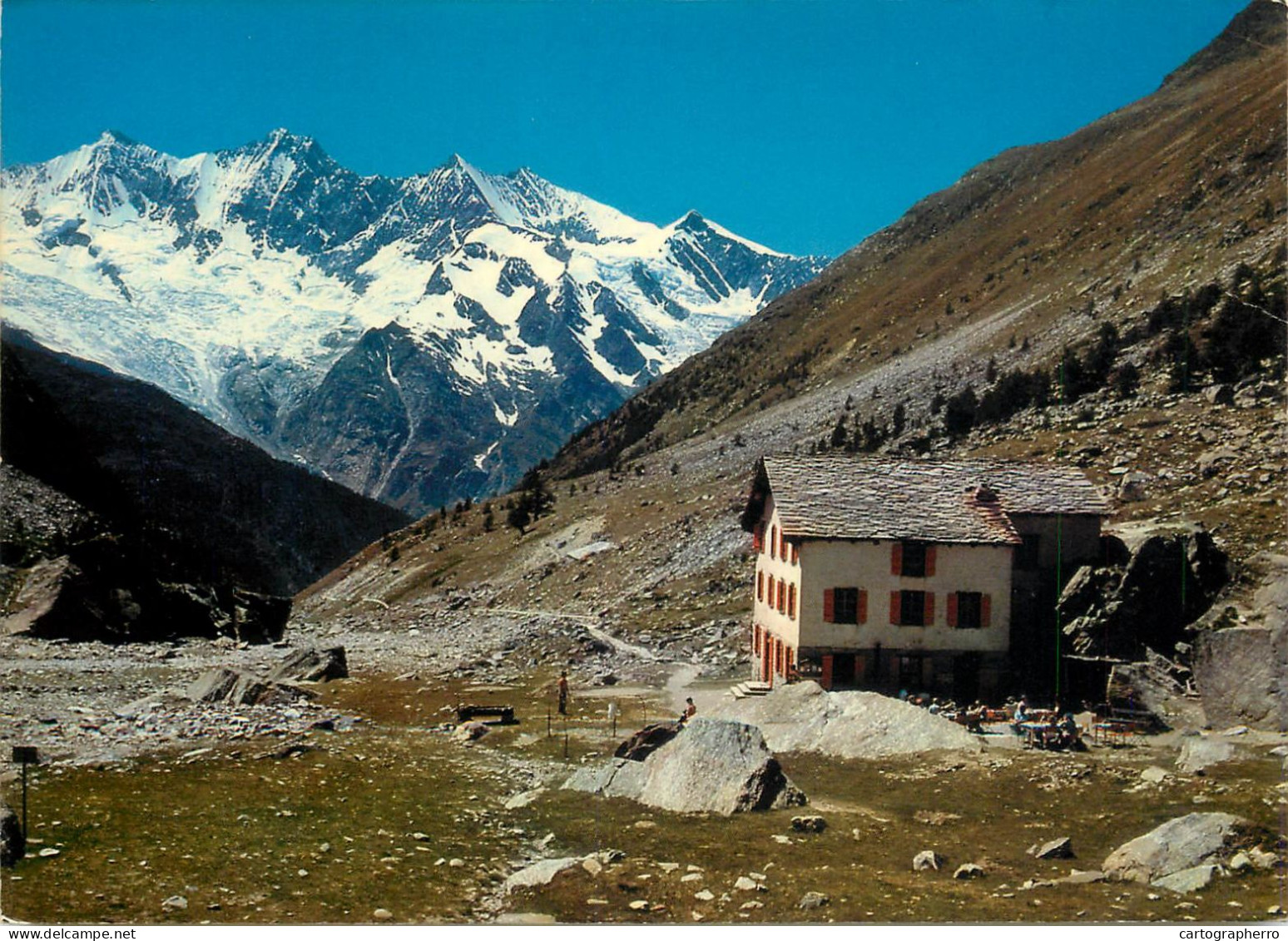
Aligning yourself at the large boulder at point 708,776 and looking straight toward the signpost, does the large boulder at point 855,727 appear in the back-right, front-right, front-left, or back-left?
back-right

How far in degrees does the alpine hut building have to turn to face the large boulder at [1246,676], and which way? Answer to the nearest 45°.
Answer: approximately 135° to its left

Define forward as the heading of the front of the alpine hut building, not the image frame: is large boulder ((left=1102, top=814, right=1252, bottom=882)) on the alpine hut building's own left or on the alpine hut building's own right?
on the alpine hut building's own left

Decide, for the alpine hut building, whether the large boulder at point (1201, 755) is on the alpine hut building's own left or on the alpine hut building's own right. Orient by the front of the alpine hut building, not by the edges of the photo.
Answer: on the alpine hut building's own left
